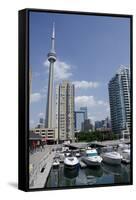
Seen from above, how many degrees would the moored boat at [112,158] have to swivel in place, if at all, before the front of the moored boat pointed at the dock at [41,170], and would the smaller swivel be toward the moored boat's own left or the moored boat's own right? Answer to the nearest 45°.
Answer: approximately 90° to the moored boat's own right
